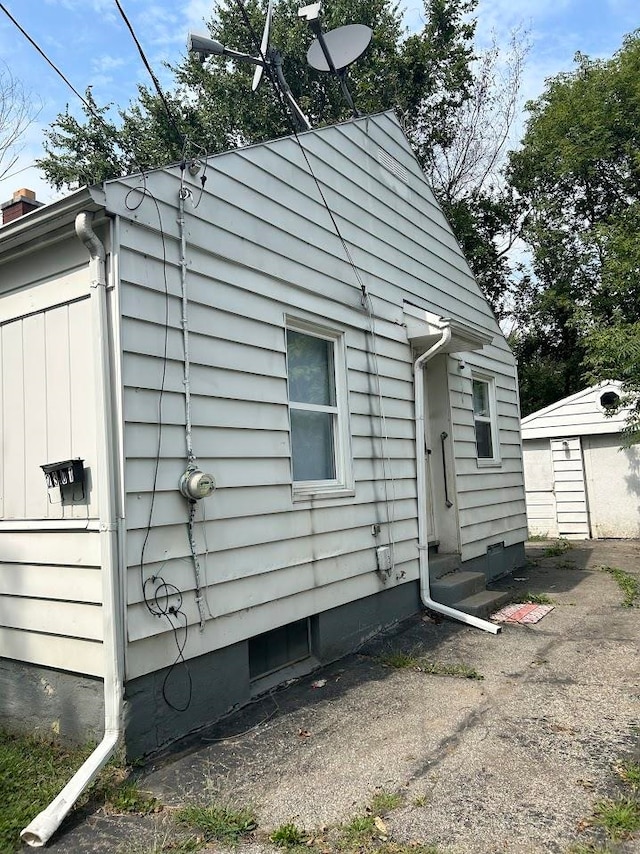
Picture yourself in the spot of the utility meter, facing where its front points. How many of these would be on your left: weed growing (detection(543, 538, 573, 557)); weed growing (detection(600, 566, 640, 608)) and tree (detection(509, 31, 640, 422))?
3

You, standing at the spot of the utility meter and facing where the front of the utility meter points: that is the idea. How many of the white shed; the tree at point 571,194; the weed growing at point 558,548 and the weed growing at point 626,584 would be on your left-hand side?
4

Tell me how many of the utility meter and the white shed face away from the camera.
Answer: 0

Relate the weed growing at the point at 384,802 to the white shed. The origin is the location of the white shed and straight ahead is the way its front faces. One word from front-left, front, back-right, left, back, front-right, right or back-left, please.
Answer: front

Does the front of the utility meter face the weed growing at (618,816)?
yes

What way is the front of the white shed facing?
toward the camera

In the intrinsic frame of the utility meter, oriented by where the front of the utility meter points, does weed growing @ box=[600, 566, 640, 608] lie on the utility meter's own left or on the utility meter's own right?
on the utility meter's own left

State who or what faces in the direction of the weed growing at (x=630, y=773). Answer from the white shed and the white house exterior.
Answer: the white shed

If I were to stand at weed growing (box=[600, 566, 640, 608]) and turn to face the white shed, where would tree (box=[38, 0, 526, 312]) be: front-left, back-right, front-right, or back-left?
front-left

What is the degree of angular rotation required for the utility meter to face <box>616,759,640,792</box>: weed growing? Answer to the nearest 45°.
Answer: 0° — it already faces it

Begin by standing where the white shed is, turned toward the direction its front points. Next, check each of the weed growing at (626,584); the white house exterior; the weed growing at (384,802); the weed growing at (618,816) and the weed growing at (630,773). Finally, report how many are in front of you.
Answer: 5
